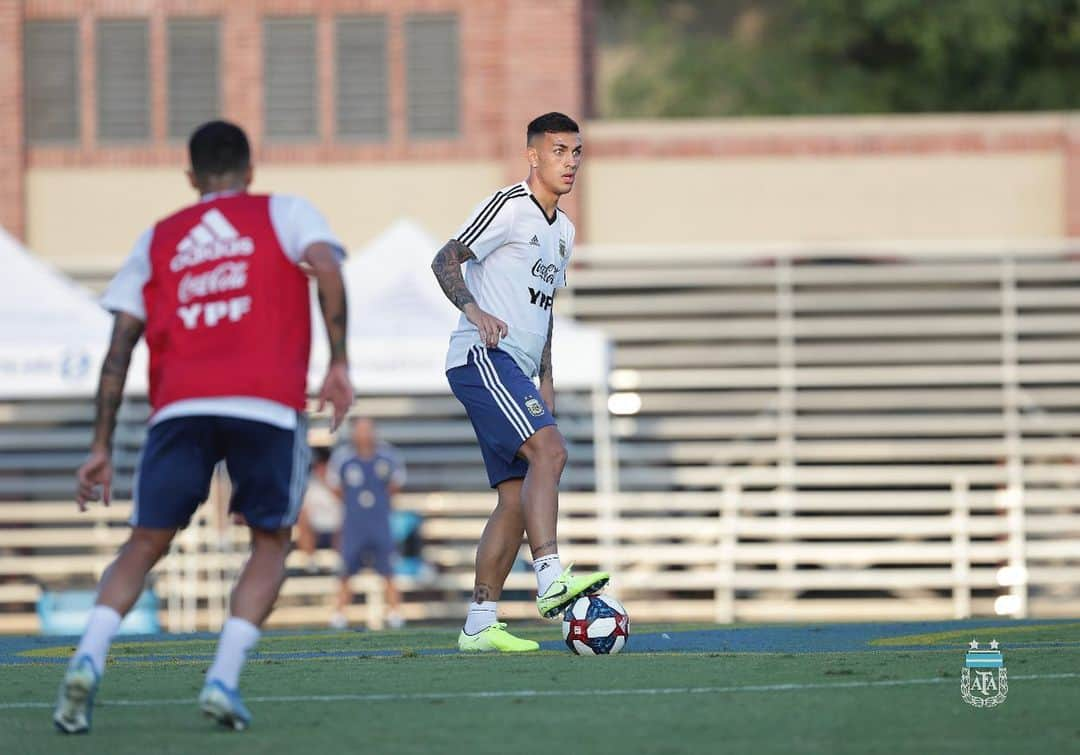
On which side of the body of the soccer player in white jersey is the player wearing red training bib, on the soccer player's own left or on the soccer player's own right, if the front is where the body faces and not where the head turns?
on the soccer player's own right

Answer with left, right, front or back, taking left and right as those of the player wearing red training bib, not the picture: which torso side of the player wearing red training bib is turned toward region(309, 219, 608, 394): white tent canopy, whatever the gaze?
front

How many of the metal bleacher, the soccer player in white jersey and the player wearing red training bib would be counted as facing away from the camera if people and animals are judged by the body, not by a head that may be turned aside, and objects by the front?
1

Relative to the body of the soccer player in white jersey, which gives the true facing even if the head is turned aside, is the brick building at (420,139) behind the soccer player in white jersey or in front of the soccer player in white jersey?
behind

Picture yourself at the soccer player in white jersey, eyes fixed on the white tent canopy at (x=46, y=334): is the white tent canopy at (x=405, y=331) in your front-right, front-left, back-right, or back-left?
front-right

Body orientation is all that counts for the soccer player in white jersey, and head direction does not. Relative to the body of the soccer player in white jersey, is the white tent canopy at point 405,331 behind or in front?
behind

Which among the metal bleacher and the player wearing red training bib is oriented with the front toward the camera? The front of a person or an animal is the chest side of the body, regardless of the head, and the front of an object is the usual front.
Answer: the metal bleacher

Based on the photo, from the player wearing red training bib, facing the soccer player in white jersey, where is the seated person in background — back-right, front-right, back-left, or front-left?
front-left

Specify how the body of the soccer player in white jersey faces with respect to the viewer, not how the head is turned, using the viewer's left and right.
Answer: facing the viewer and to the right of the viewer

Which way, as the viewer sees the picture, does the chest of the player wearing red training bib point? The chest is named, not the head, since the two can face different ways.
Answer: away from the camera

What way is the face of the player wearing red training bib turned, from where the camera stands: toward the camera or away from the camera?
away from the camera

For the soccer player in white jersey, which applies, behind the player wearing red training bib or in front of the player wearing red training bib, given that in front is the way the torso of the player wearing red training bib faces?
in front

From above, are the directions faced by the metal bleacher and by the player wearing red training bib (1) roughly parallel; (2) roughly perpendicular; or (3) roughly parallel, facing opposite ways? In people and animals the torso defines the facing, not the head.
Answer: roughly parallel, facing opposite ways

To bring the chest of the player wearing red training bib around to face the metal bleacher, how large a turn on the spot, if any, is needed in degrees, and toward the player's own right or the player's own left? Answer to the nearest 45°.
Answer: approximately 45° to the player's own right

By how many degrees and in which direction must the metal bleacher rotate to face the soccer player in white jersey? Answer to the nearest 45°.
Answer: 0° — it already faces them

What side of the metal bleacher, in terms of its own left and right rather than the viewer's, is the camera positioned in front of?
front

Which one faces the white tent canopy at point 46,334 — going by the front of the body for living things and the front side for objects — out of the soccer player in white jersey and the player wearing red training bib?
the player wearing red training bib

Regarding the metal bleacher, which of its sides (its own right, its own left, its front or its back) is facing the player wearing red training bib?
front

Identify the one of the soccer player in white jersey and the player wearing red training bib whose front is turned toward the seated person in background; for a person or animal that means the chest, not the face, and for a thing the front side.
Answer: the player wearing red training bib
